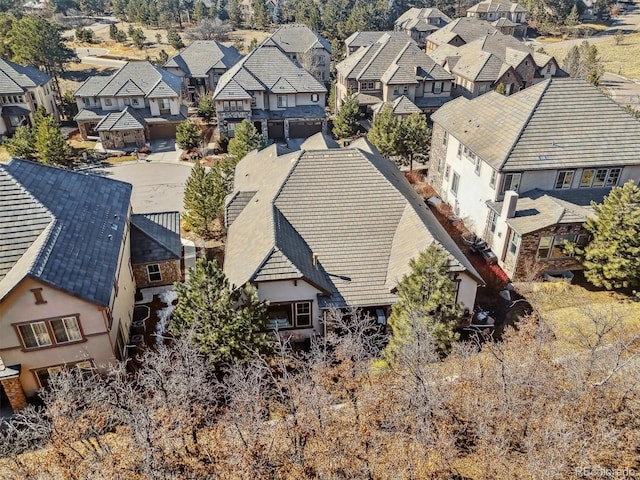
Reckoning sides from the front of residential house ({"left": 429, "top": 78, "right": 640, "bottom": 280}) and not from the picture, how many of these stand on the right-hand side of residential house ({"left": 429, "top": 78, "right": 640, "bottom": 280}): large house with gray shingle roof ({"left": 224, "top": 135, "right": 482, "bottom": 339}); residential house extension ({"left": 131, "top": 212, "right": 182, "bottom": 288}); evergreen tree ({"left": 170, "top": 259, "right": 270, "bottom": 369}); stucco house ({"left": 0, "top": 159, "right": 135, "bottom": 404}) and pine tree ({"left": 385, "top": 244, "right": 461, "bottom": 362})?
0

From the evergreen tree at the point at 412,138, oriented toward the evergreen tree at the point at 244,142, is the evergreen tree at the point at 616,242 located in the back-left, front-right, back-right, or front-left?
back-left

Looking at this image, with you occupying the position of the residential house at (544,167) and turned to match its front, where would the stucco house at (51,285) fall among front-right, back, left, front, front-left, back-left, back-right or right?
left

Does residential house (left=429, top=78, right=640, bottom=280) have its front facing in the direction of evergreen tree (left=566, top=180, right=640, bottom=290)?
no

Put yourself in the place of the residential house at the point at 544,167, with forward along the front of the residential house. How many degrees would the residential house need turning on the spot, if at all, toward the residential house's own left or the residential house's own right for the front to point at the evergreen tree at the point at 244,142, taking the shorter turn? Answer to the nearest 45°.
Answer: approximately 45° to the residential house's own left

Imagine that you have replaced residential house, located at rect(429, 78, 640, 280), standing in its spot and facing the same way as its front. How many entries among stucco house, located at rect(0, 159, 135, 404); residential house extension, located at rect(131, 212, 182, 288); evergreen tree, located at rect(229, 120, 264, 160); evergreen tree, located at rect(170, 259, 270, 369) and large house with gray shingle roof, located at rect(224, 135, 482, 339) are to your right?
0

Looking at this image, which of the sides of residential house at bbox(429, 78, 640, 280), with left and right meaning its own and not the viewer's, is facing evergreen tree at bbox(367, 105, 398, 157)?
front

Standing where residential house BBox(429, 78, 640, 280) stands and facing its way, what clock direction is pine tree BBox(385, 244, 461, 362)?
The pine tree is roughly at 8 o'clock from the residential house.

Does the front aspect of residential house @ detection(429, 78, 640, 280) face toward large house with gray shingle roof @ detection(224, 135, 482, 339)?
no

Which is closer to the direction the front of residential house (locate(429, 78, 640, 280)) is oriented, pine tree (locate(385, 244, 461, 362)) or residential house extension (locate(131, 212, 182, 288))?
the residential house extension

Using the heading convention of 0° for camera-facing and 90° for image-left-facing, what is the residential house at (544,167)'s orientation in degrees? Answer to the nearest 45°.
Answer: approximately 135°

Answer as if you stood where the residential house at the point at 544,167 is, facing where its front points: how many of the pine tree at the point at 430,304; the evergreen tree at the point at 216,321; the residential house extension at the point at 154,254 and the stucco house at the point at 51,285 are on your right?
0

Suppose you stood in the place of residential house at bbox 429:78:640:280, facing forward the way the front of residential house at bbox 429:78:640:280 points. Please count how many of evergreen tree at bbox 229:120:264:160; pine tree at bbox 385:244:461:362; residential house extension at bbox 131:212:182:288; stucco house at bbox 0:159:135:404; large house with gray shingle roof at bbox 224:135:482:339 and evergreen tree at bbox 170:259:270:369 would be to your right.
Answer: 0
